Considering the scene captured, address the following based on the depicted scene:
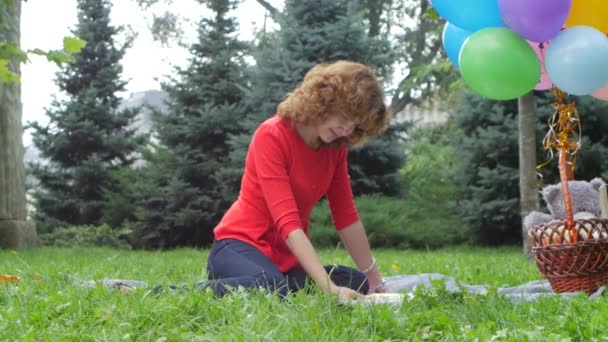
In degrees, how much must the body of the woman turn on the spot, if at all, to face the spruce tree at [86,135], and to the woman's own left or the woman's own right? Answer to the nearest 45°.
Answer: approximately 135° to the woman's own left

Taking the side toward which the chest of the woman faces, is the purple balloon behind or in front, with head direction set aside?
in front

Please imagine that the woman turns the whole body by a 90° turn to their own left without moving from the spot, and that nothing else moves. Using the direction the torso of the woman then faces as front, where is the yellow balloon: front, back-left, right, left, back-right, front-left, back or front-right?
front-right

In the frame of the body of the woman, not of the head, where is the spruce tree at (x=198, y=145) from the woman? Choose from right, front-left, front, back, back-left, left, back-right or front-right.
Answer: back-left

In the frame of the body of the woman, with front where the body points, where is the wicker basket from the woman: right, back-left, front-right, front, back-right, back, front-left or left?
front-left

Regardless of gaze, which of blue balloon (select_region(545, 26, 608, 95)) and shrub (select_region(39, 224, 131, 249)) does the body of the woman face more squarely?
the blue balloon

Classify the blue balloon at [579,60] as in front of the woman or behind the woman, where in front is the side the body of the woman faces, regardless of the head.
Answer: in front

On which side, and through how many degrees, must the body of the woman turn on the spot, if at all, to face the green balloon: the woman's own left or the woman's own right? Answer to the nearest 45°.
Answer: approximately 45° to the woman's own left

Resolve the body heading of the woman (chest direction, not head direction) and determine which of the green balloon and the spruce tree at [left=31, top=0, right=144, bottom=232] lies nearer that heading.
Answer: the green balloon

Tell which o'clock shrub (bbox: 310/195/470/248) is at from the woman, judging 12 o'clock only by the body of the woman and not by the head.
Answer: The shrub is roughly at 8 o'clock from the woman.

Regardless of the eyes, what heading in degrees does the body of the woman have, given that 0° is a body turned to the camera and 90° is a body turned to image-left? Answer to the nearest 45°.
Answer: approximately 315°

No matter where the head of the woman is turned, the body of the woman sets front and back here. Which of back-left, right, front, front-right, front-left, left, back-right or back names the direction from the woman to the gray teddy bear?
left
